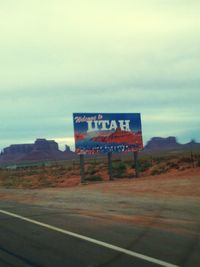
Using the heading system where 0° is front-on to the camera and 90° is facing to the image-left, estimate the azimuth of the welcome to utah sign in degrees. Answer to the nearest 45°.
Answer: approximately 0°

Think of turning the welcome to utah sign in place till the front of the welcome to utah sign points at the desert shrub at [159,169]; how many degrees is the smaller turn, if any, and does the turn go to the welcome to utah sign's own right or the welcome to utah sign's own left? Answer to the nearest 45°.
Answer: approximately 135° to the welcome to utah sign's own left
